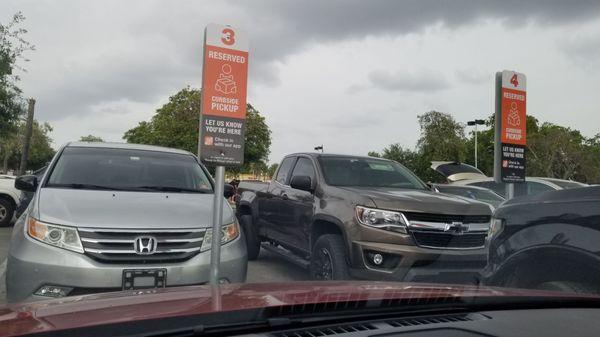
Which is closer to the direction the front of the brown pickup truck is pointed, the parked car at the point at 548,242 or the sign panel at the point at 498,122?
the parked car

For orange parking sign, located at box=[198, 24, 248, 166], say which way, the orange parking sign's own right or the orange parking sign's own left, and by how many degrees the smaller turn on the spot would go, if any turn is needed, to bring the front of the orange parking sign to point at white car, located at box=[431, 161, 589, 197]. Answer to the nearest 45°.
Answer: approximately 135° to the orange parking sign's own left

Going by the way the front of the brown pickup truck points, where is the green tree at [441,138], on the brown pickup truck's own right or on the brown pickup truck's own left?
on the brown pickup truck's own left

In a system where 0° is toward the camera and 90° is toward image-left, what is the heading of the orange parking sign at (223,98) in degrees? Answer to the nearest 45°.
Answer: approximately 0°

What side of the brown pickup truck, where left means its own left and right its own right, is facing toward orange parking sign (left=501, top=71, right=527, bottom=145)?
left

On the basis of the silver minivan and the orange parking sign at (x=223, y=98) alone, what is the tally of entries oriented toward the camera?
2
